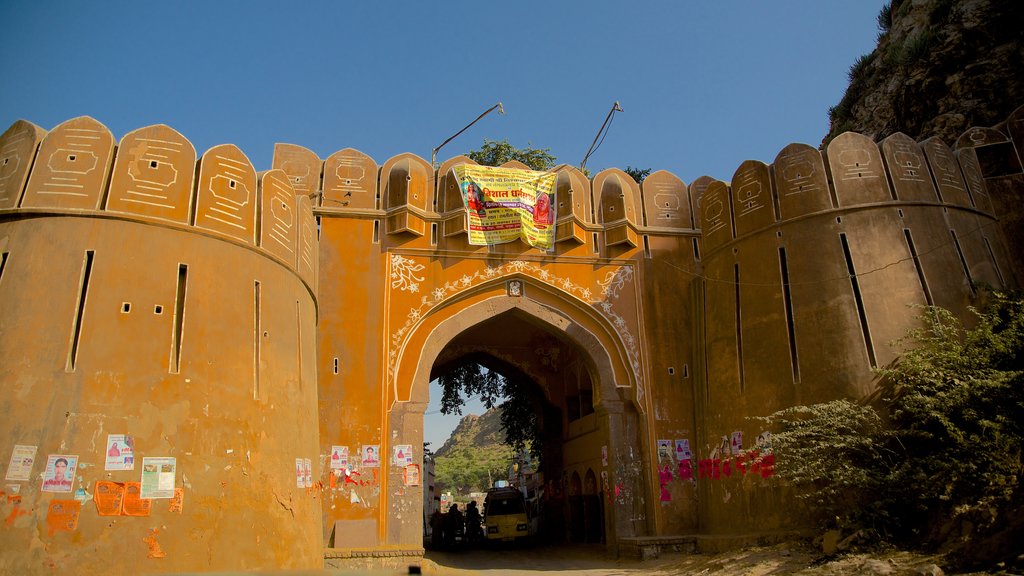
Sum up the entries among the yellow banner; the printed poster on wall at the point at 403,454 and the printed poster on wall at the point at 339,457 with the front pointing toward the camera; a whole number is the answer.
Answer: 3

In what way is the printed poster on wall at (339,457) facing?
toward the camera

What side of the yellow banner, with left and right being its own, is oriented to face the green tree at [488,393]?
back

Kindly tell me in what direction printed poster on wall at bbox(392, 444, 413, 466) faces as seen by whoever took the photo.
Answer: facing the viewer

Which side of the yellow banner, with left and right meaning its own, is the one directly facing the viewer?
front

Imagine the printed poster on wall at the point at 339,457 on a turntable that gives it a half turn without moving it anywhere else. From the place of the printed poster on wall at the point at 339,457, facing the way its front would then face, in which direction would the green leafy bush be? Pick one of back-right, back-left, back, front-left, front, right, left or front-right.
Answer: back-right

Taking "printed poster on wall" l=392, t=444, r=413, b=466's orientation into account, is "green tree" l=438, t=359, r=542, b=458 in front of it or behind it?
behind

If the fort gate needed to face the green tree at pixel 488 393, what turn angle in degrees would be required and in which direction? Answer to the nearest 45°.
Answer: approximately 180°

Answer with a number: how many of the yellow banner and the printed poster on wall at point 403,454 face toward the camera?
2
